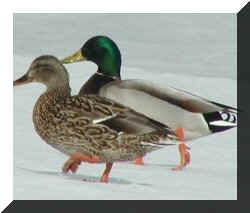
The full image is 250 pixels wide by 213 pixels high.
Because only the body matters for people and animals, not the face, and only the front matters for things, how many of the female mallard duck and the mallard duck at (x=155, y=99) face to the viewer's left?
2

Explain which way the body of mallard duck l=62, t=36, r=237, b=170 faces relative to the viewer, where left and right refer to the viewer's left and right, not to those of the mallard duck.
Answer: facing to the left of the viewer

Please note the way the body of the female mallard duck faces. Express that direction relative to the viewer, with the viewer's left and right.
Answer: facing to the left of the viewer

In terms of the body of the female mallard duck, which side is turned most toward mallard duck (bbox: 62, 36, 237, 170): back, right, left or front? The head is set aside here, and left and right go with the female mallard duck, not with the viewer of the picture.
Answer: back
